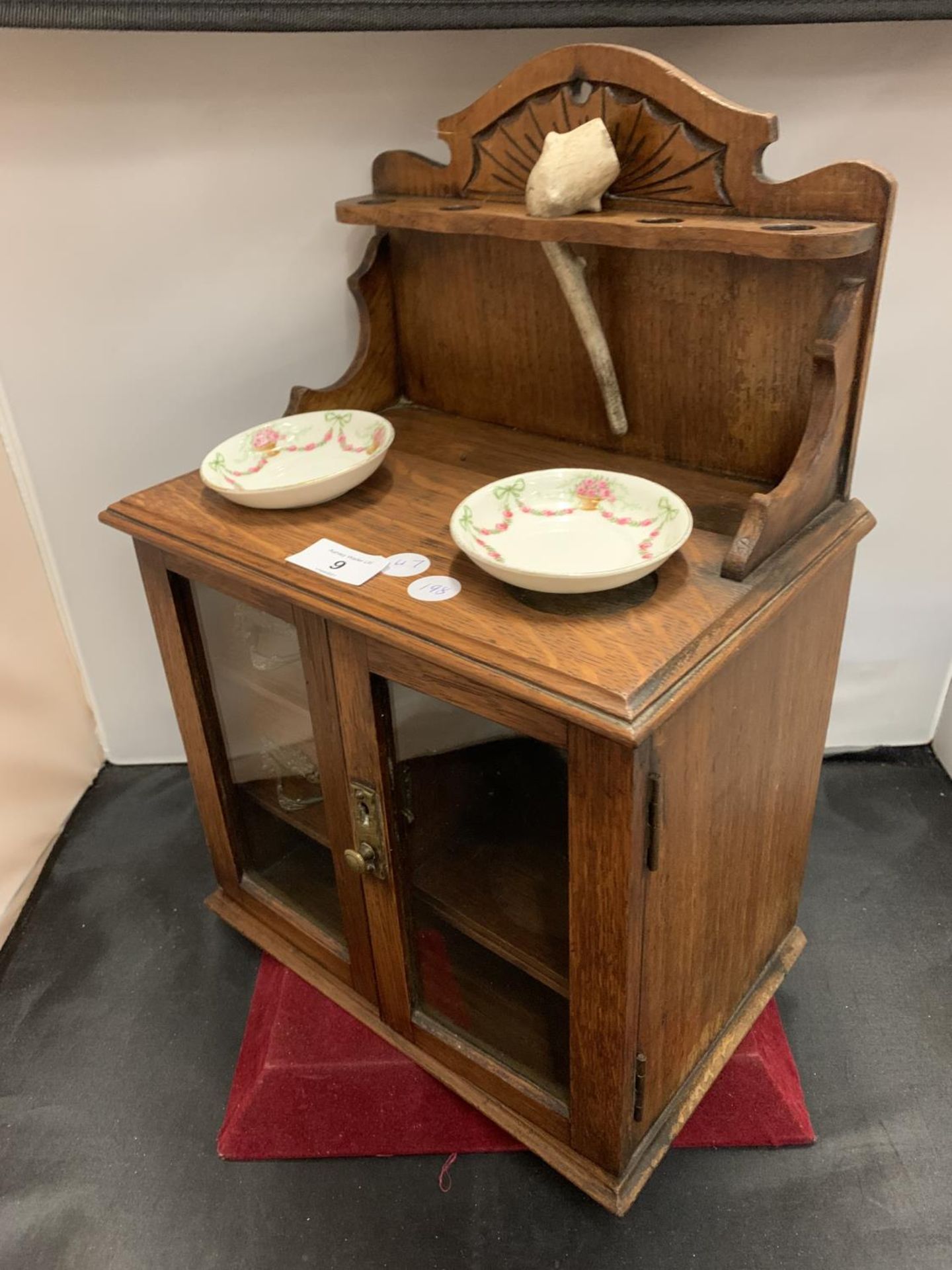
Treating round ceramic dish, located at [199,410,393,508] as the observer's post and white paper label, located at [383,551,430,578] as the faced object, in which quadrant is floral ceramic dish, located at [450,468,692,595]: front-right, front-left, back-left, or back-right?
front-left

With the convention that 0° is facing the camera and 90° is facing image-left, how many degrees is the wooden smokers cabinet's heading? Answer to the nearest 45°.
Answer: approximately 45°

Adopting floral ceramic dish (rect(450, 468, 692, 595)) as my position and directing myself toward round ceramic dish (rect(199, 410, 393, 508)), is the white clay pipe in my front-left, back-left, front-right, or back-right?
front-right

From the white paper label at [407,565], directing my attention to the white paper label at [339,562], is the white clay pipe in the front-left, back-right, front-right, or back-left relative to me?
back-right
